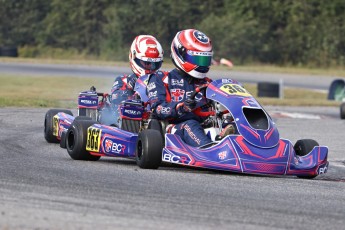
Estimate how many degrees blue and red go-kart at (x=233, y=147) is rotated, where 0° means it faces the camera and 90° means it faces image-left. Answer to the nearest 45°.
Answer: approximately 315°

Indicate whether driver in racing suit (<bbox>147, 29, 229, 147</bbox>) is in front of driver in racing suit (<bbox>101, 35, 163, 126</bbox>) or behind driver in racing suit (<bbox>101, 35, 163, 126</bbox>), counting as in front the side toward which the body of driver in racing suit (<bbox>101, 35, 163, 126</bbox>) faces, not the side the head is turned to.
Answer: in front

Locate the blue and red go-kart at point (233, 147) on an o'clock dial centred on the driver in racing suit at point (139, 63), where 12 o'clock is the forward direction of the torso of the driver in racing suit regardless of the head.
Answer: The blue and red go-kart is roughly at 1 o'clock from the driver in racing suit.

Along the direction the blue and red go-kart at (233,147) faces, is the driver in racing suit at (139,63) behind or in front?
behind
